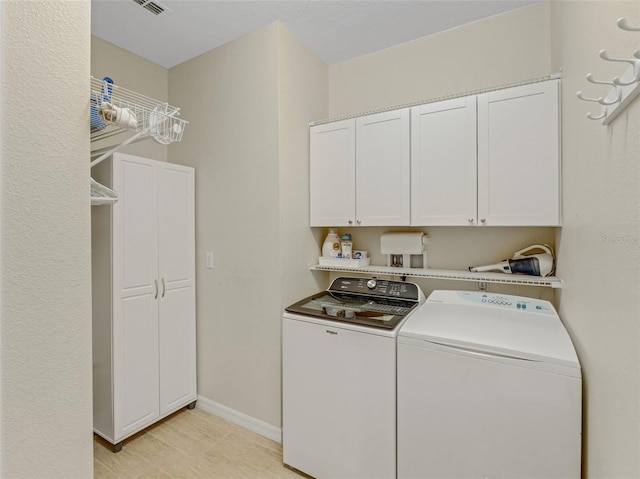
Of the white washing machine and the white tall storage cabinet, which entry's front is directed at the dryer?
the white tall storage cabinet

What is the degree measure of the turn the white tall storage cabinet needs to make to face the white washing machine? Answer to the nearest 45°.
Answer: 0° — it already faces it

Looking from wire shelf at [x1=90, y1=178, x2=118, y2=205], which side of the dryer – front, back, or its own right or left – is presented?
right

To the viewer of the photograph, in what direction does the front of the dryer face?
facing the viewer

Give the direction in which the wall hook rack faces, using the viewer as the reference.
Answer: facing to the left of the viewer

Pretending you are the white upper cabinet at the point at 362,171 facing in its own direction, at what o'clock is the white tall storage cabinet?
The white tall storage cabinet is roughly at 1 o'clock from the white upper cabinet.

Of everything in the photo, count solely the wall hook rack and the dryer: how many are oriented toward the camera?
1

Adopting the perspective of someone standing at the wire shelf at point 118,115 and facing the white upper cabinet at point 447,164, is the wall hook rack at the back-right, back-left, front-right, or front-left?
front-right

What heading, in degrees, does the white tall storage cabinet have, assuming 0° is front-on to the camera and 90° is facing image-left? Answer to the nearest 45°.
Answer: approximately 315°

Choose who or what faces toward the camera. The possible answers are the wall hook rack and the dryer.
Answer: the dryer

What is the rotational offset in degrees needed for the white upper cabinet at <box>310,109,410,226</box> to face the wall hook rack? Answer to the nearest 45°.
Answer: approximately 90° to its left

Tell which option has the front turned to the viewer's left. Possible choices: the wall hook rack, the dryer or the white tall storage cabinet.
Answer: the wall hook rack

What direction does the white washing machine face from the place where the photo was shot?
facing the viewer and to the left of the viewer

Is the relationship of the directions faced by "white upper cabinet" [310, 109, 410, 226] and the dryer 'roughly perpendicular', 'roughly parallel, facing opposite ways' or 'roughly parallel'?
roughly parallel

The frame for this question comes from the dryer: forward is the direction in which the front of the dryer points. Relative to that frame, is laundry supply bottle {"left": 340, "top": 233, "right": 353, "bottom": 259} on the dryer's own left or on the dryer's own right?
on the dryer's own right

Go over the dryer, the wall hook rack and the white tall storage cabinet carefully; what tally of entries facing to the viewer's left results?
1
